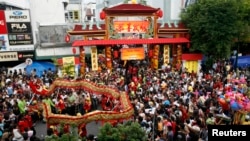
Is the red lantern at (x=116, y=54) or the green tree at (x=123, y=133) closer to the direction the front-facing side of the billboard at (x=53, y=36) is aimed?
the green tree

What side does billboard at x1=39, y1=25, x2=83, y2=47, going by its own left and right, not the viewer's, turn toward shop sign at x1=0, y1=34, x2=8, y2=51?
right

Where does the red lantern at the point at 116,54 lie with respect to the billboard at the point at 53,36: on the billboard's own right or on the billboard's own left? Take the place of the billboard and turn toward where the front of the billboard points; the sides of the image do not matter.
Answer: on the billboard's own left

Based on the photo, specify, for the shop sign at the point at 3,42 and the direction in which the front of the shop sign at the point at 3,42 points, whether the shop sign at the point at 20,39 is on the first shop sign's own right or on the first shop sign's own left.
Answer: on the first shop sign's own left

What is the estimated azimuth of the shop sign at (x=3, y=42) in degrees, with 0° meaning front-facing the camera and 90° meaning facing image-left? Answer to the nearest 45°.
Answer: approximately 0°

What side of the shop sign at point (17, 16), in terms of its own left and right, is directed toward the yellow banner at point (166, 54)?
left
